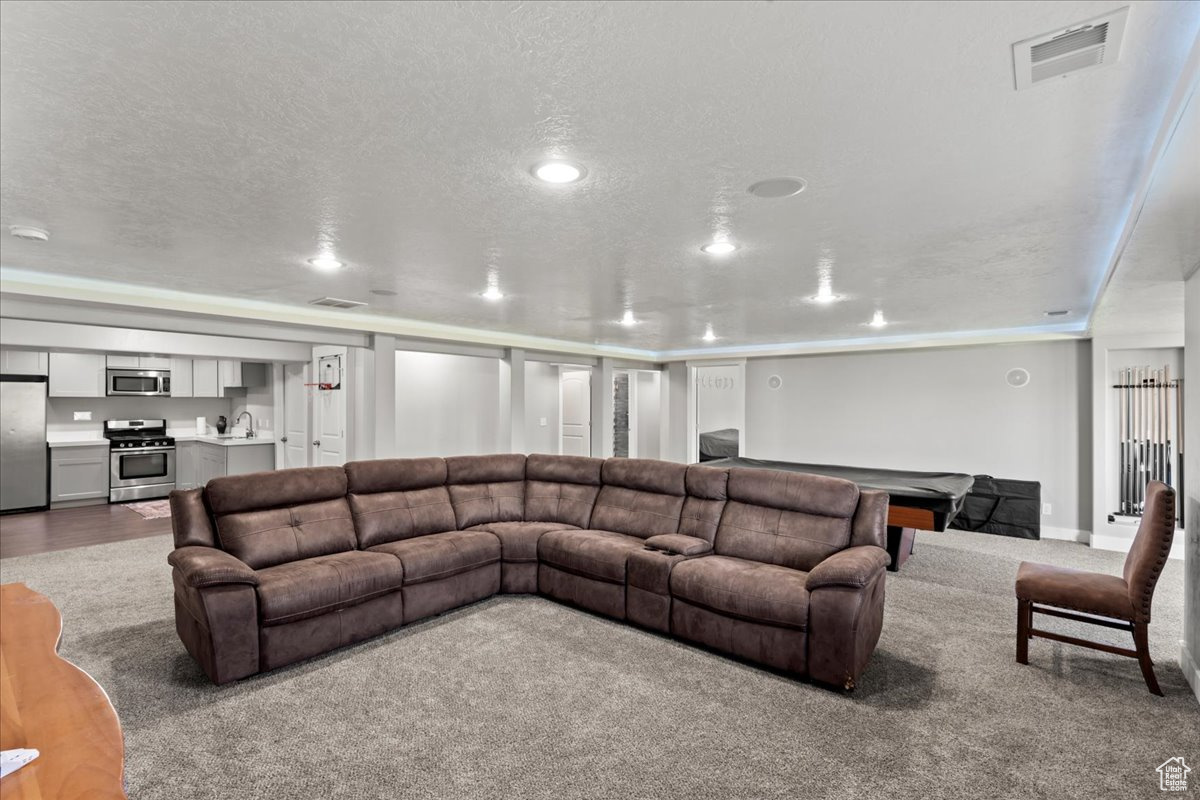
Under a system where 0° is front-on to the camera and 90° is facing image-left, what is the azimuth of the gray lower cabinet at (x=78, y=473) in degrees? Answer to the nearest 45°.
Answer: approximately 0°

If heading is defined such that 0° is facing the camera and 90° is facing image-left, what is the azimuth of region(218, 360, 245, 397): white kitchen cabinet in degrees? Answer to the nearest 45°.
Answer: approximately 0°

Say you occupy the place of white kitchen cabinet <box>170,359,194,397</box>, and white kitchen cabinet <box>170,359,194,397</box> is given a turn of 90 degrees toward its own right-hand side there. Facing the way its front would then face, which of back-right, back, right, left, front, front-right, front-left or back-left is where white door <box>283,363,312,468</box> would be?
back-left

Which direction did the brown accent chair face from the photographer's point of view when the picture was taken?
facing to the left of the viewer

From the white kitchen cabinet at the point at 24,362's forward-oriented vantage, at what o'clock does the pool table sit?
The pool table is roughly at 11 o'clock from the white kitchen cabinet.

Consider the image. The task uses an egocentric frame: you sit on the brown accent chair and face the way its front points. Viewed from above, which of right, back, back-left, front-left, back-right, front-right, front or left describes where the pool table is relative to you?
front-right

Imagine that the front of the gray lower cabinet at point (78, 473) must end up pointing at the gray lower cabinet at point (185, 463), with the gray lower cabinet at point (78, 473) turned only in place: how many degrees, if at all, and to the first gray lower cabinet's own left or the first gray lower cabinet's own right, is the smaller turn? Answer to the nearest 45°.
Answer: approximately 90° to the first gray lower cabinet's own left

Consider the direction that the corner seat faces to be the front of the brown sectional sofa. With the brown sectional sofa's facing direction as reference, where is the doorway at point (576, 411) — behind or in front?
behind

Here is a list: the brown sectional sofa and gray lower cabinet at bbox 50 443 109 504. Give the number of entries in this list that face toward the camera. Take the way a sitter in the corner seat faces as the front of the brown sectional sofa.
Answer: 2

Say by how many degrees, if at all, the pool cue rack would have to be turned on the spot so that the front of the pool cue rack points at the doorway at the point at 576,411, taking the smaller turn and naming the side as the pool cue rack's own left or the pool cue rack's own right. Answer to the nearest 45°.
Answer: approximately 90° to the pool cue rack's own right

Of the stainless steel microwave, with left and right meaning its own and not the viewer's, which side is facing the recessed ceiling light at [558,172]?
front

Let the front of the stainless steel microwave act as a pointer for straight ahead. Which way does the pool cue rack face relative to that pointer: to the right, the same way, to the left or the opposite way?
to the right

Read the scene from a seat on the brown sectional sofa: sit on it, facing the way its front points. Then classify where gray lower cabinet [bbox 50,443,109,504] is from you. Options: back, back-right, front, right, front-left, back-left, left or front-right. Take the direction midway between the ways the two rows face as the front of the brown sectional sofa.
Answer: back-right
